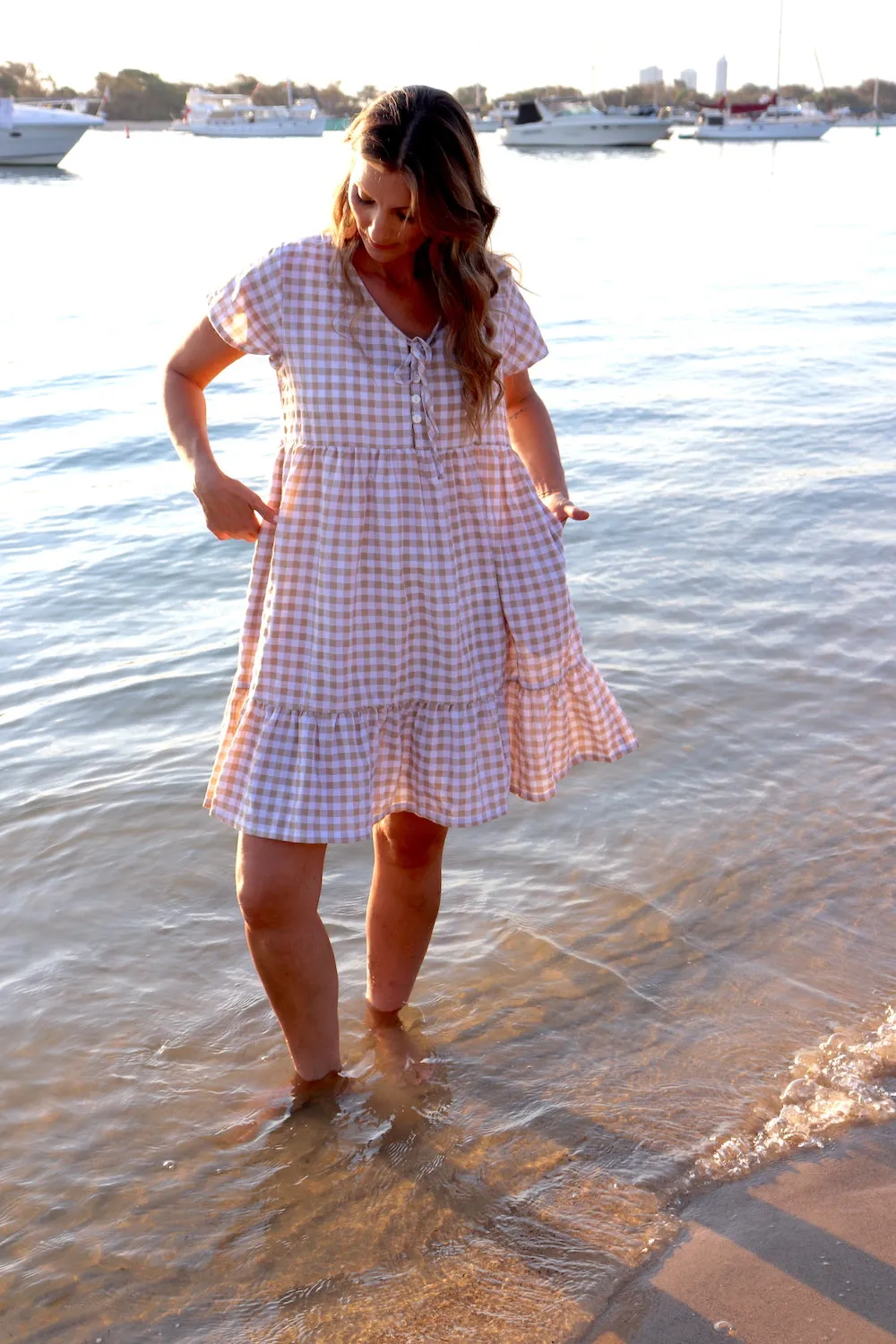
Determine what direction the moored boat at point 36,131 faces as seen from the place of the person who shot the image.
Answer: facing to the right of the viewer

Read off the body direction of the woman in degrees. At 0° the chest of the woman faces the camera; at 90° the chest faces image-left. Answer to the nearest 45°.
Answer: approximately 0°

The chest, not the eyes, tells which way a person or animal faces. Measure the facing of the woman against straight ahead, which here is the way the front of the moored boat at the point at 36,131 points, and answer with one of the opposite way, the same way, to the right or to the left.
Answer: to the right

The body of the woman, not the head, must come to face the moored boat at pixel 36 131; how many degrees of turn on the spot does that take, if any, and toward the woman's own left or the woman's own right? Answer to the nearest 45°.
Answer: approximately 180°

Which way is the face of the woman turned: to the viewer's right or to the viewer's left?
to the viewer's left

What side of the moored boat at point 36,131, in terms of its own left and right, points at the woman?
right
